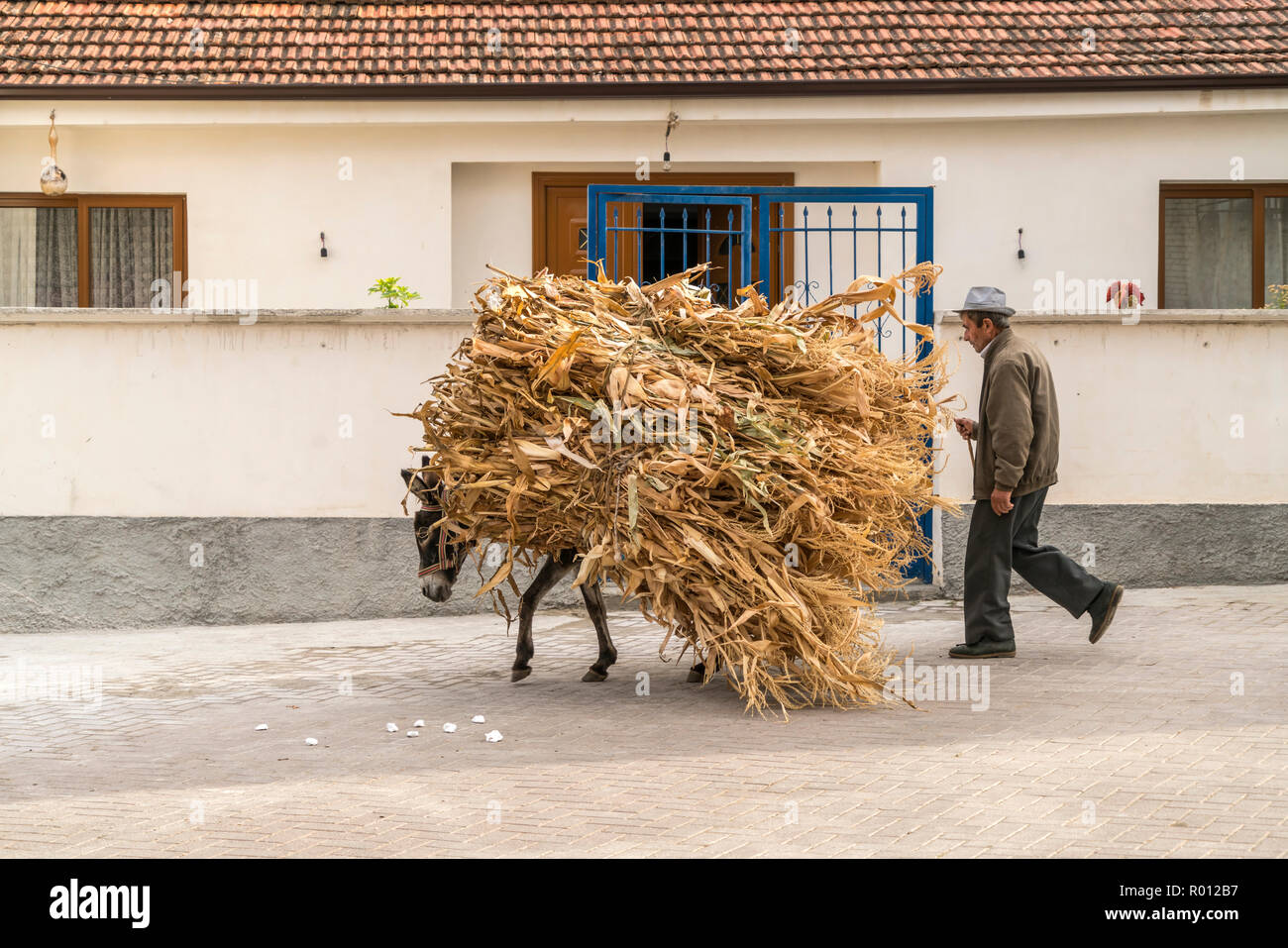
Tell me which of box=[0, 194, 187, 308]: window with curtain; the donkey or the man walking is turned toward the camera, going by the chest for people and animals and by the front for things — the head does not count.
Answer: the window with curtain

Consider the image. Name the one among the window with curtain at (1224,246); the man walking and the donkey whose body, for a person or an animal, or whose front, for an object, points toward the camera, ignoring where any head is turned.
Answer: the window with curtain

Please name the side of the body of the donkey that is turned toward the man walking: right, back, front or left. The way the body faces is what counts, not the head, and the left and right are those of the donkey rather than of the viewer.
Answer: back

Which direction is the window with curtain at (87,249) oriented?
toward the camera

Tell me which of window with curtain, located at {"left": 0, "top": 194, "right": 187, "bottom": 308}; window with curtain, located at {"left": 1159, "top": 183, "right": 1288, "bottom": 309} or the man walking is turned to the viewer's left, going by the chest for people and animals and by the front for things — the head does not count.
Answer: the man walking

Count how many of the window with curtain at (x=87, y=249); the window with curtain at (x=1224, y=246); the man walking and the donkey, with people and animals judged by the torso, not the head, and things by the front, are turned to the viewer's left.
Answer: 2

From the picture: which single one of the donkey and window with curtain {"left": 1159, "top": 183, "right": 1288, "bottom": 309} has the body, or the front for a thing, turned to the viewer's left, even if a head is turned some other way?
the donkey

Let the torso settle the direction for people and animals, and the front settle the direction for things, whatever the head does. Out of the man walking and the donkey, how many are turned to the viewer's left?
2

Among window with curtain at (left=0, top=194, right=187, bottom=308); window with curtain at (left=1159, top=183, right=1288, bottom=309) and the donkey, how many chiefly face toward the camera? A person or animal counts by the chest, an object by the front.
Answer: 2

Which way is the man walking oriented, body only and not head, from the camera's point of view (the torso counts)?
to the viewer's left

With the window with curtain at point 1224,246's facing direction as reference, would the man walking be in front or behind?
in front

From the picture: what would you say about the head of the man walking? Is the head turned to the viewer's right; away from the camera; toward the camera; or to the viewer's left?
to the viewer's left

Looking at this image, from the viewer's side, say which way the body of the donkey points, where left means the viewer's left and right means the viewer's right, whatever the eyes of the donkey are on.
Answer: facing to the left of the viewer

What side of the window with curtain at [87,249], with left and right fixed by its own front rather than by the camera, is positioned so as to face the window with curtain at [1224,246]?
left

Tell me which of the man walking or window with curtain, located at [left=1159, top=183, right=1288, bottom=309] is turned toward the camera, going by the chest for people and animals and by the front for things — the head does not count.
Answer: the window with curtain
